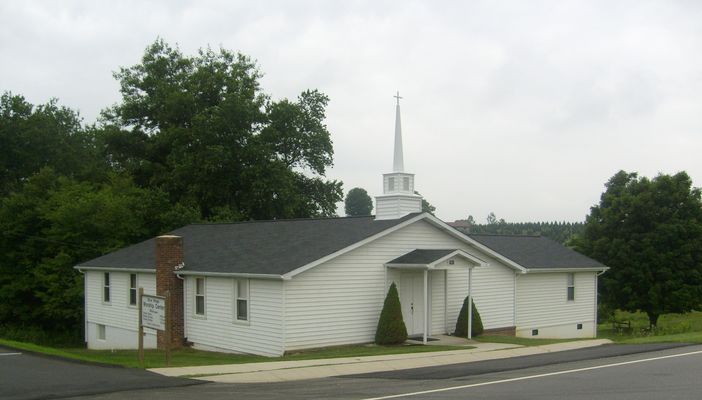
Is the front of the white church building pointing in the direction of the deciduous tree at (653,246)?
no

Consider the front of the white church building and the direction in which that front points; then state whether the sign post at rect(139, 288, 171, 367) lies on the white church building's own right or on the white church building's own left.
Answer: on the white church building's own right

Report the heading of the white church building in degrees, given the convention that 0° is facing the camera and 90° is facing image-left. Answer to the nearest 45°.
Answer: approximately 315°
